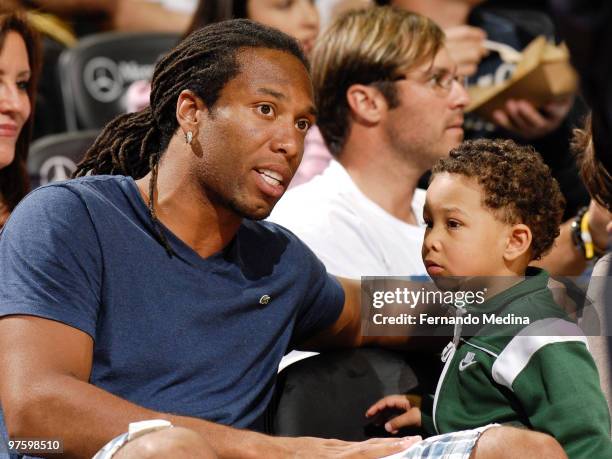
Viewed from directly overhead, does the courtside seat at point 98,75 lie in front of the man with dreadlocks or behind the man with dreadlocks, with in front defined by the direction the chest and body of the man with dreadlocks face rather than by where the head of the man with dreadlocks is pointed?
behind

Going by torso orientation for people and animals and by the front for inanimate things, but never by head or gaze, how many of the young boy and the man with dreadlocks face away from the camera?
0

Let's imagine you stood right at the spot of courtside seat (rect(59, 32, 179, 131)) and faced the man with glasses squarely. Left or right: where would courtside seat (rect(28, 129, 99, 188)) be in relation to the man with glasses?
right

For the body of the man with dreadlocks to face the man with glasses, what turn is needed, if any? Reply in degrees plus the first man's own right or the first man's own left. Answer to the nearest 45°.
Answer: approximately 90° to the first man's own left

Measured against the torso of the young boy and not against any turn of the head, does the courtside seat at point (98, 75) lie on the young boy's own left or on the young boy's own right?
on the young boy's own right

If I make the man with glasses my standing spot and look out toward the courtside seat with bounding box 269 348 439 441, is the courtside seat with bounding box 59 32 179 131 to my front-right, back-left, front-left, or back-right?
back-right

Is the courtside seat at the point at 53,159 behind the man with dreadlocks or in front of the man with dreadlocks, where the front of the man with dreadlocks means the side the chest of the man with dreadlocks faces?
behind

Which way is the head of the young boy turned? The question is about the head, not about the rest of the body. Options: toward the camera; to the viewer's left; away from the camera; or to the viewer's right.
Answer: to the viewer's left

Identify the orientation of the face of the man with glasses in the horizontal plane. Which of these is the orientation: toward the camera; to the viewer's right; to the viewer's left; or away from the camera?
to the viewer's right

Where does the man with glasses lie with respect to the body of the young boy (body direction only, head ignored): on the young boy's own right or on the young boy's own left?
on the young boy's own right

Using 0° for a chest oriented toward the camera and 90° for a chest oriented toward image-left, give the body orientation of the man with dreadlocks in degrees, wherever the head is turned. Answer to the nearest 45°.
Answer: approximately 315°

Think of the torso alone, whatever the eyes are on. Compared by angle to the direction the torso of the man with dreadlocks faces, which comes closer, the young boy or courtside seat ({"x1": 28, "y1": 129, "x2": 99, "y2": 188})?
the young boy

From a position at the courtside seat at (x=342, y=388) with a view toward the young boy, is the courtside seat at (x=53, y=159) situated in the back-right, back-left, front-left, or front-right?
back-left
